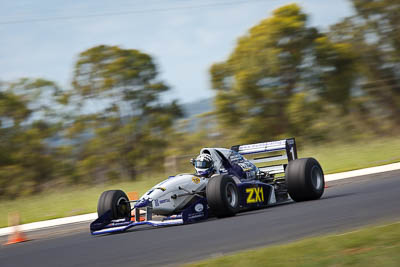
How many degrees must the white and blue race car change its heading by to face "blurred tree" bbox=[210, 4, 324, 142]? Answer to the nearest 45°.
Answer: approximately 135° to its right

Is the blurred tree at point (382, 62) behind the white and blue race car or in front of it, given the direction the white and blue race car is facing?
behind

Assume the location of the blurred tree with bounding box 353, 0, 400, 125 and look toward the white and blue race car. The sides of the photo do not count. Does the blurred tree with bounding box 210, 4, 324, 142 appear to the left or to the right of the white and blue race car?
right

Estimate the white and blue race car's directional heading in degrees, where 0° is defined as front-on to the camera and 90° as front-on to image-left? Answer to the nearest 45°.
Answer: approximately 45°
